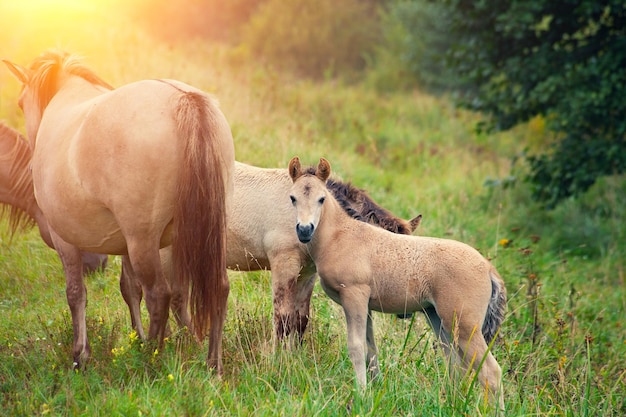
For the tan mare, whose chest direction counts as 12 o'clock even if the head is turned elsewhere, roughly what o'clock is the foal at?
The foal is roughly at 5 o'clock from the tan mare.

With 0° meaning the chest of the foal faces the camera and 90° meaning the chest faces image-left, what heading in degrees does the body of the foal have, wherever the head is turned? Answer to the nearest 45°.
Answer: approximately 90°

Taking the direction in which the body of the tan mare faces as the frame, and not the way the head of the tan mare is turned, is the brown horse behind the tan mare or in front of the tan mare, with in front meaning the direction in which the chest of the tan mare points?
in front

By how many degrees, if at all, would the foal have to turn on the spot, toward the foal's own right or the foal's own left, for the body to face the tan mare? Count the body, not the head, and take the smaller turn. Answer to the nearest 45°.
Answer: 0° — it already faces it

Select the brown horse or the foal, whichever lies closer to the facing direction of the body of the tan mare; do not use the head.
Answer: the brown horse

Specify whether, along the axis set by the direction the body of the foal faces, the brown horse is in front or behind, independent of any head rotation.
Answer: in front

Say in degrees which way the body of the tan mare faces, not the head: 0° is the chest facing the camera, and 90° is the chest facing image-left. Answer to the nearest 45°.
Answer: approximately 135°

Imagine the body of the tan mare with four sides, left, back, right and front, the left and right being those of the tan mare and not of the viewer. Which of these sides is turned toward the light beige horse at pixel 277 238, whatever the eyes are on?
right

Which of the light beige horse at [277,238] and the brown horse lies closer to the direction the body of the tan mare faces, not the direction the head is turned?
the brown horse
